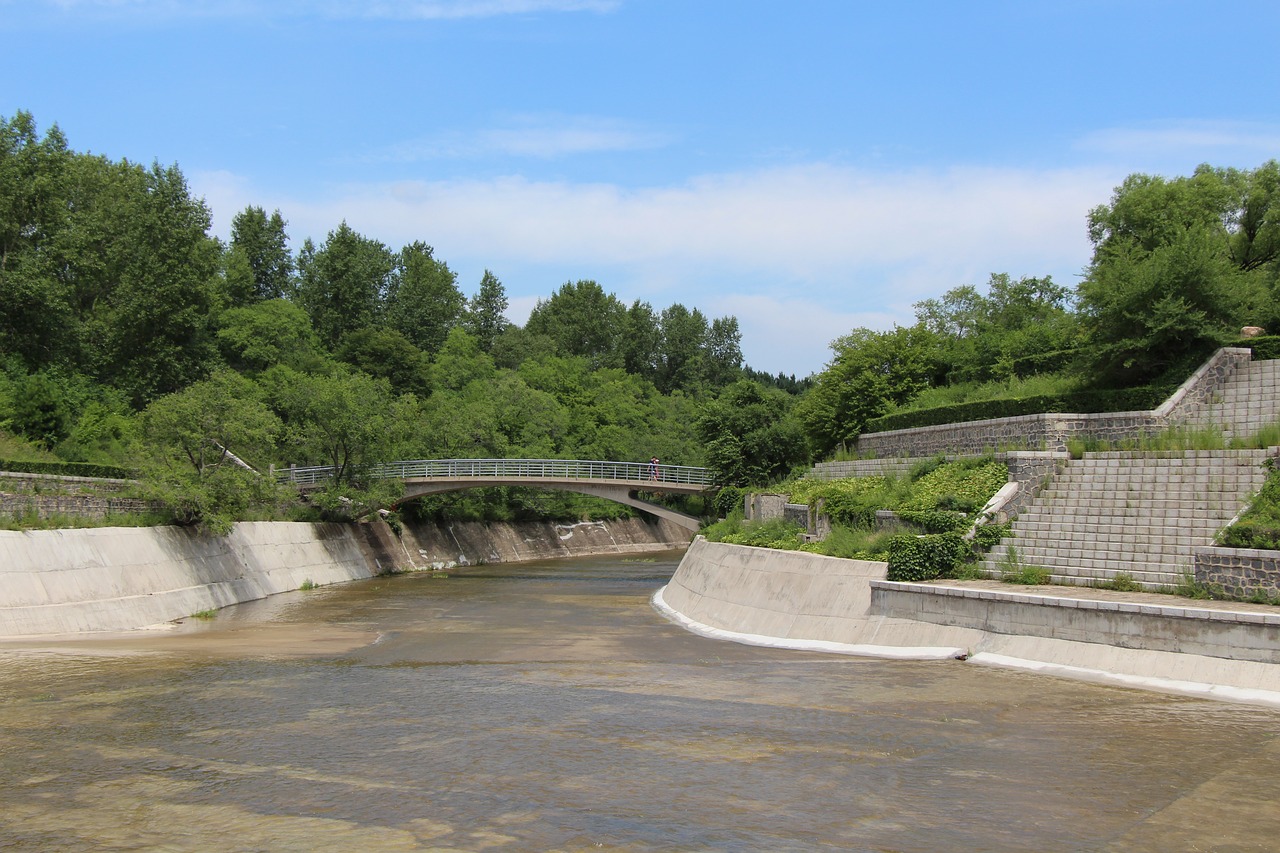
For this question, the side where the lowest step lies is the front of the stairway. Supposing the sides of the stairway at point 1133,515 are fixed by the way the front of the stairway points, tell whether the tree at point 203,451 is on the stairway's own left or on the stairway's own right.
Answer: on the stairway's own right

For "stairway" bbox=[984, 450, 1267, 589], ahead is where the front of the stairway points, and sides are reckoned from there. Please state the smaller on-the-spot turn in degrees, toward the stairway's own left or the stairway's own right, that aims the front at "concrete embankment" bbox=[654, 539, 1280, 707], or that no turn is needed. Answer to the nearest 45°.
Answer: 0° — it already faces it

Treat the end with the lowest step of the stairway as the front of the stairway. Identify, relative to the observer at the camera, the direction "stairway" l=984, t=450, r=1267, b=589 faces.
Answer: facing the viewer and to the left of the viewer

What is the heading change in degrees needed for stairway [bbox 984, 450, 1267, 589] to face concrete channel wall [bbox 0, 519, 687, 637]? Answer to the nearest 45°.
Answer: approximately 45° to its right

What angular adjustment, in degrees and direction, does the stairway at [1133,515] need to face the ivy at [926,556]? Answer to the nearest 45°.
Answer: approximately 45° to its right

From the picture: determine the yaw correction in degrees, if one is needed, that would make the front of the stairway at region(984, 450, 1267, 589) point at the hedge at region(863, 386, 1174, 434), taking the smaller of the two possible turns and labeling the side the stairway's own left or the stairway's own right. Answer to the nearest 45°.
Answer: approximately 135° to the stairway's own right

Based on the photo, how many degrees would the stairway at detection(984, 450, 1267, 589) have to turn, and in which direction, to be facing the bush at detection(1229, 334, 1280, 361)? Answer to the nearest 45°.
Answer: approximately 135° to its right

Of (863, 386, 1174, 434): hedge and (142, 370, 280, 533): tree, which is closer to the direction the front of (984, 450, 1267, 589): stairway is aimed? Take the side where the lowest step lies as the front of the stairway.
the tree

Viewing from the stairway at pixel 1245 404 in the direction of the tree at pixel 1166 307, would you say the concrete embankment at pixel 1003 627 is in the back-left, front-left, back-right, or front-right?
back-left

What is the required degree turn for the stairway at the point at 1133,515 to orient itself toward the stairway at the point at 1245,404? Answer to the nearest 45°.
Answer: approximately 135° to its right
